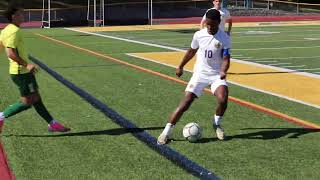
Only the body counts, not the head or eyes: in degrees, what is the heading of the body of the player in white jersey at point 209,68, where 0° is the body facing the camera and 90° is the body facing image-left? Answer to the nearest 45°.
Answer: approximately 0°
